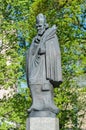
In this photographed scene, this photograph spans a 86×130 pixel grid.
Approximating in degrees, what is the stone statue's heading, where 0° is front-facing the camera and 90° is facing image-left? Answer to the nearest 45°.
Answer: approximately 45°
